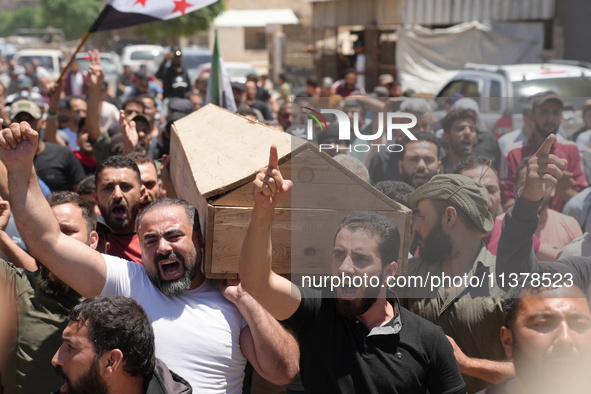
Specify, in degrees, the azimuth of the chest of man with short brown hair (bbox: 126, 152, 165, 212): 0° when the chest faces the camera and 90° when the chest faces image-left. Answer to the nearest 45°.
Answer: approximately 0°

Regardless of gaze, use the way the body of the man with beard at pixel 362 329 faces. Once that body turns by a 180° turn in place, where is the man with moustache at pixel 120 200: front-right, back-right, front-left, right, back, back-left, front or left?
left

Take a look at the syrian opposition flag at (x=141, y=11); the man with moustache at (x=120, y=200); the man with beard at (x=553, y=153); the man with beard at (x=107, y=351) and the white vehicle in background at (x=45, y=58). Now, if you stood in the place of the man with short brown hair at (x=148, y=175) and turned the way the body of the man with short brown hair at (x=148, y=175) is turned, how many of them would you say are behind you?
2

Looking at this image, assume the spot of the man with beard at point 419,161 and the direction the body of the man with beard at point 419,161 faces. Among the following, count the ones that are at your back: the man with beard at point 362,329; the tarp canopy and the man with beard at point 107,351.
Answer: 1

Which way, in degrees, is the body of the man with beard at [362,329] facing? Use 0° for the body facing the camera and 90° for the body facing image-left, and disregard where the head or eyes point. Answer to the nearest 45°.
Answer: approximately 45°

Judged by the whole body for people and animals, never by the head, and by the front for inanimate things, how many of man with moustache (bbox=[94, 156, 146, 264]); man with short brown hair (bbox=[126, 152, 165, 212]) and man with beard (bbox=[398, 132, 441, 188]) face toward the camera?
3

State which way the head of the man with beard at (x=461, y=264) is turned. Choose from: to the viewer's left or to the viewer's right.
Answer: to the viewer's left
